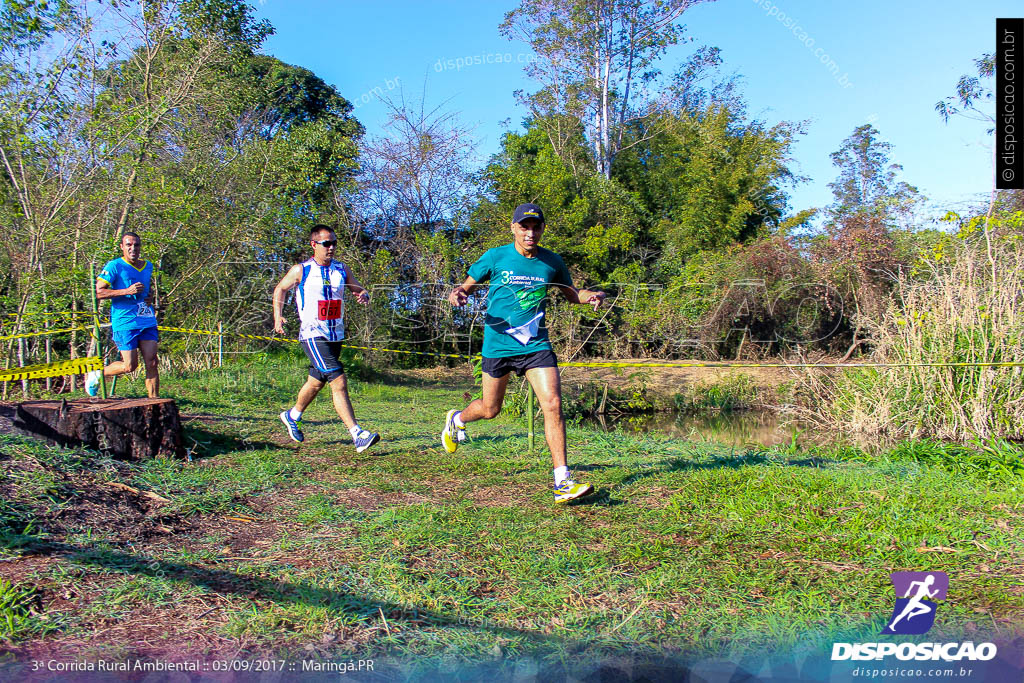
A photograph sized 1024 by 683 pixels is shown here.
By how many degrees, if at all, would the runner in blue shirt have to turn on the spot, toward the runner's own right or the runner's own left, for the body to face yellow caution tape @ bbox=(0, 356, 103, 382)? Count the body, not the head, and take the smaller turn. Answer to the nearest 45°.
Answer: approximately 90° to the runner's own right

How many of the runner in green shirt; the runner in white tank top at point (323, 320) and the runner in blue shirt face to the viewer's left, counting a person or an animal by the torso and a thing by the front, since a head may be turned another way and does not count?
0

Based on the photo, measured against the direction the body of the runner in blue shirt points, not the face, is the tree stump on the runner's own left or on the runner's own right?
on the runner's own right

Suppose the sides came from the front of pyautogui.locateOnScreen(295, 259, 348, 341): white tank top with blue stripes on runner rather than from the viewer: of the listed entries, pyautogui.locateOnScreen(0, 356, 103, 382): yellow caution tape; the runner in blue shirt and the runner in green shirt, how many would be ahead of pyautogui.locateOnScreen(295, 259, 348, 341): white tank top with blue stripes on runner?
1

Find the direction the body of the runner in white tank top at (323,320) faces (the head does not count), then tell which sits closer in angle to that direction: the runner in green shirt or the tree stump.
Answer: the runner in green shirt

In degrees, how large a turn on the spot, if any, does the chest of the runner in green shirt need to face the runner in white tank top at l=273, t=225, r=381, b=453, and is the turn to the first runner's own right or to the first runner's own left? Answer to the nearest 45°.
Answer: approximately 180°

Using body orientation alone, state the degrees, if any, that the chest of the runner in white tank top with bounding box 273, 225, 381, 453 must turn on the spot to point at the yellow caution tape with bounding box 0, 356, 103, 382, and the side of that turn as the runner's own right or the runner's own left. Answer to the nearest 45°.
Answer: approximately 135° to the runner's own right

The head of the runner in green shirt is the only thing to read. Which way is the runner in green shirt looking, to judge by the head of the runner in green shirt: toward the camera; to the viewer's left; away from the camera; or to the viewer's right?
toward the camera

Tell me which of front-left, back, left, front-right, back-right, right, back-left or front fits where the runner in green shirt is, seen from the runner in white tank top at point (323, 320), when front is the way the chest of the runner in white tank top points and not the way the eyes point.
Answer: front

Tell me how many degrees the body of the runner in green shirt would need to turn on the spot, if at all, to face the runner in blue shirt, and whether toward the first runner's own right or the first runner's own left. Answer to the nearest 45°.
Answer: approximately 180°

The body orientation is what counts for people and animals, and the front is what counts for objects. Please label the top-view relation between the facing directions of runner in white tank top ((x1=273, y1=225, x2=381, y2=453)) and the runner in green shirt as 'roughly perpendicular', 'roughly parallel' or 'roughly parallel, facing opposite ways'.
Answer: roughly parallel

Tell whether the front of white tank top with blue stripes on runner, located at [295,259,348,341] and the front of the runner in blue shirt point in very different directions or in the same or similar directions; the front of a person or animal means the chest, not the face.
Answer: same or similar directions

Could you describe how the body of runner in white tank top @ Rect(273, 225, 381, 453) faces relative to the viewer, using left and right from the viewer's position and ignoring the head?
facing the viewer and to the right of the viewer
